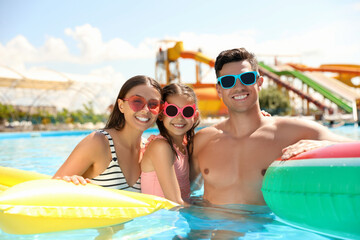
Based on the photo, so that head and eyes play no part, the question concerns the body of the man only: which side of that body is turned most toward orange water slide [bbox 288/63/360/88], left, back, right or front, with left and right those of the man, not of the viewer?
back

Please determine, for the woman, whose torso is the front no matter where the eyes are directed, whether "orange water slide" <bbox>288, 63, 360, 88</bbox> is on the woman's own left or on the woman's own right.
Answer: on the woman's own left

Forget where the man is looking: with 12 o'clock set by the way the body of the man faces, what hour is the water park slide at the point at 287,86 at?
The water park slide is roughly at 6 o'clock from the man.

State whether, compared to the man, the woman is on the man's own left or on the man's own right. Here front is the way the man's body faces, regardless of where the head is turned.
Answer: on the man's own right

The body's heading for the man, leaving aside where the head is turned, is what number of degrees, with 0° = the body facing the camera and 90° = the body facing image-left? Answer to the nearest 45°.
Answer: approximately 0°

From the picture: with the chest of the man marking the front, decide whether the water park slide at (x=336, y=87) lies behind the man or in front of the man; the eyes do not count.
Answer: behind

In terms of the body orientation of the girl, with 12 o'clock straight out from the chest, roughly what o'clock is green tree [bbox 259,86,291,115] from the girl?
The green tree is roughly at 8 o'clock from the girl.

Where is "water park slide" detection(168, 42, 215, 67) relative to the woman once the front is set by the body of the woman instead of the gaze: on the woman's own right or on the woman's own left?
on the woman's own left

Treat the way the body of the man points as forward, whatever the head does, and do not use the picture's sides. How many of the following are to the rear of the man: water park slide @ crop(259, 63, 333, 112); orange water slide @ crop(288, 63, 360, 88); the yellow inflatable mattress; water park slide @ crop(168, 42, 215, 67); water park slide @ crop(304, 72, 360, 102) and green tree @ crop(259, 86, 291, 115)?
5
